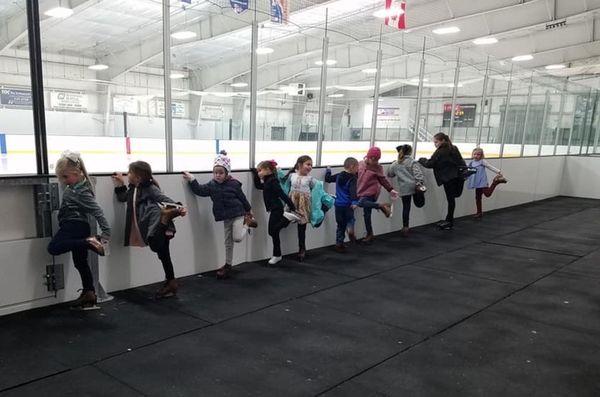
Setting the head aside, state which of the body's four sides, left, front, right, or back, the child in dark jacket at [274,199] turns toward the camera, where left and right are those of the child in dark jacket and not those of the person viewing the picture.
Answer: left

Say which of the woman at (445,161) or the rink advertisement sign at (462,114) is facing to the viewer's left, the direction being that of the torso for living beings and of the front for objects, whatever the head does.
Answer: the woman

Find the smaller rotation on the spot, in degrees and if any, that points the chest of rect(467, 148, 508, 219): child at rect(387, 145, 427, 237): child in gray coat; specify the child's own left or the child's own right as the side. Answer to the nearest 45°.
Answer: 0° — they already face them

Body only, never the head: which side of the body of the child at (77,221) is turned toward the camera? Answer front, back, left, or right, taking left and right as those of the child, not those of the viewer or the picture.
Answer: left

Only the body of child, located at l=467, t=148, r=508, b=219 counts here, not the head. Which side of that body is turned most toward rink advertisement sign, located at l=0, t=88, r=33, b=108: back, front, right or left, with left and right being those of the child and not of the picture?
right

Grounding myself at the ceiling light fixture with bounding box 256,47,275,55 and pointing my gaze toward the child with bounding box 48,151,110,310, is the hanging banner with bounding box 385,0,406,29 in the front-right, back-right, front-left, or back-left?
front-left

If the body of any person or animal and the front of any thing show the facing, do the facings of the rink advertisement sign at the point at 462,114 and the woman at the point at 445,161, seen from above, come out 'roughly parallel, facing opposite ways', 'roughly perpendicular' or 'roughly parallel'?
roughly perpendicular
